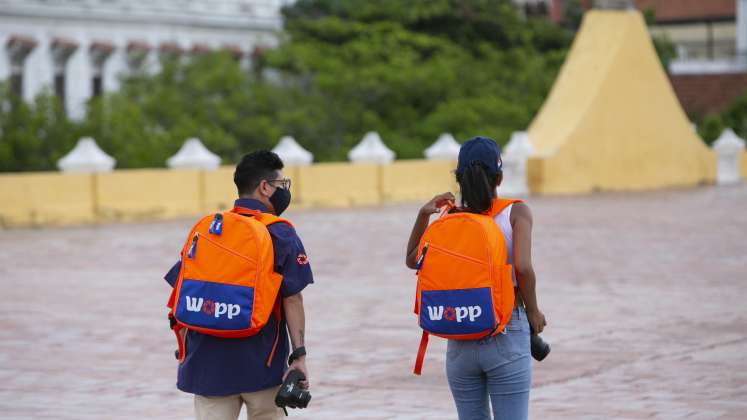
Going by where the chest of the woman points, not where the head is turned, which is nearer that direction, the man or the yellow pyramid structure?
the yellow pyramid structure

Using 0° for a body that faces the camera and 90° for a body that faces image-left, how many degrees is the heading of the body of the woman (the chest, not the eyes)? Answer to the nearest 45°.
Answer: approximately 180°

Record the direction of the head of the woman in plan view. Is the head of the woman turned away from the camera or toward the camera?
away from the camera

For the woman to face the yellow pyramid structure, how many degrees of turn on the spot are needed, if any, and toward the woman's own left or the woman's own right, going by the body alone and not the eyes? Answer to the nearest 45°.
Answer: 0° — they already face it

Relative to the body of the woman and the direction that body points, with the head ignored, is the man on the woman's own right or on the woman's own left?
on the woman's own left
